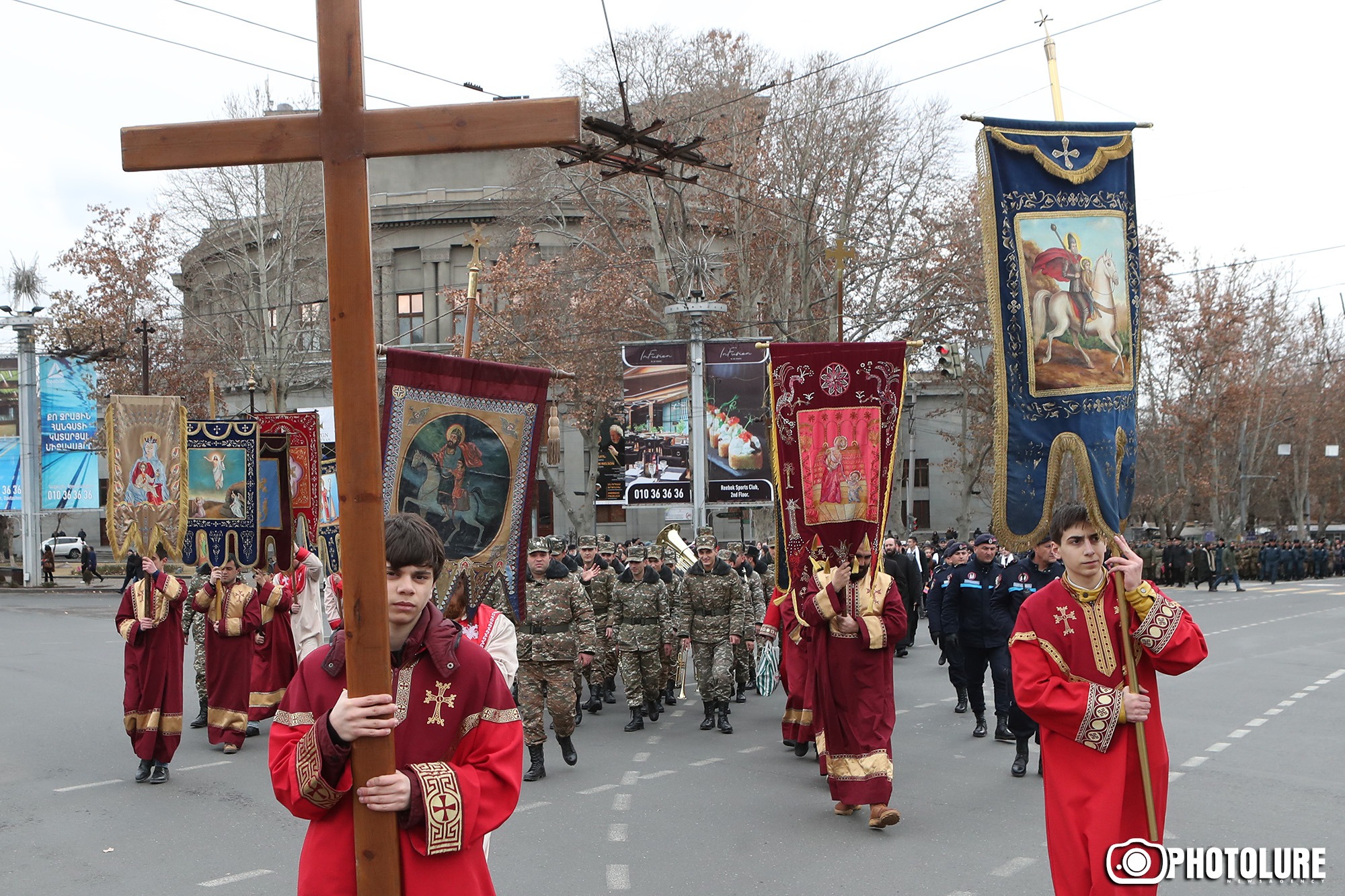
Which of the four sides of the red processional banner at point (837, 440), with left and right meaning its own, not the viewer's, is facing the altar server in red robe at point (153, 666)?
right

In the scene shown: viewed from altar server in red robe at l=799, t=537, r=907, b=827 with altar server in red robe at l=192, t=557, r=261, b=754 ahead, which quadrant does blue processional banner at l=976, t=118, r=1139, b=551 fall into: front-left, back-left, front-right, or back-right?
back-left

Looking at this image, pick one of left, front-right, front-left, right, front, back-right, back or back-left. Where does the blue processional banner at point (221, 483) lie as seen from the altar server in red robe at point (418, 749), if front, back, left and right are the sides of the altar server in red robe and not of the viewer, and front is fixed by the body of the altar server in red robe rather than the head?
back

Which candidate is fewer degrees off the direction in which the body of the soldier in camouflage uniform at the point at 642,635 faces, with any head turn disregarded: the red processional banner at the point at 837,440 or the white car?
the red processional banner

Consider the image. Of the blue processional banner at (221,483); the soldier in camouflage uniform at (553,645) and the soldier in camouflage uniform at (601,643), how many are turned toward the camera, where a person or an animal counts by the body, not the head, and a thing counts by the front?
3
